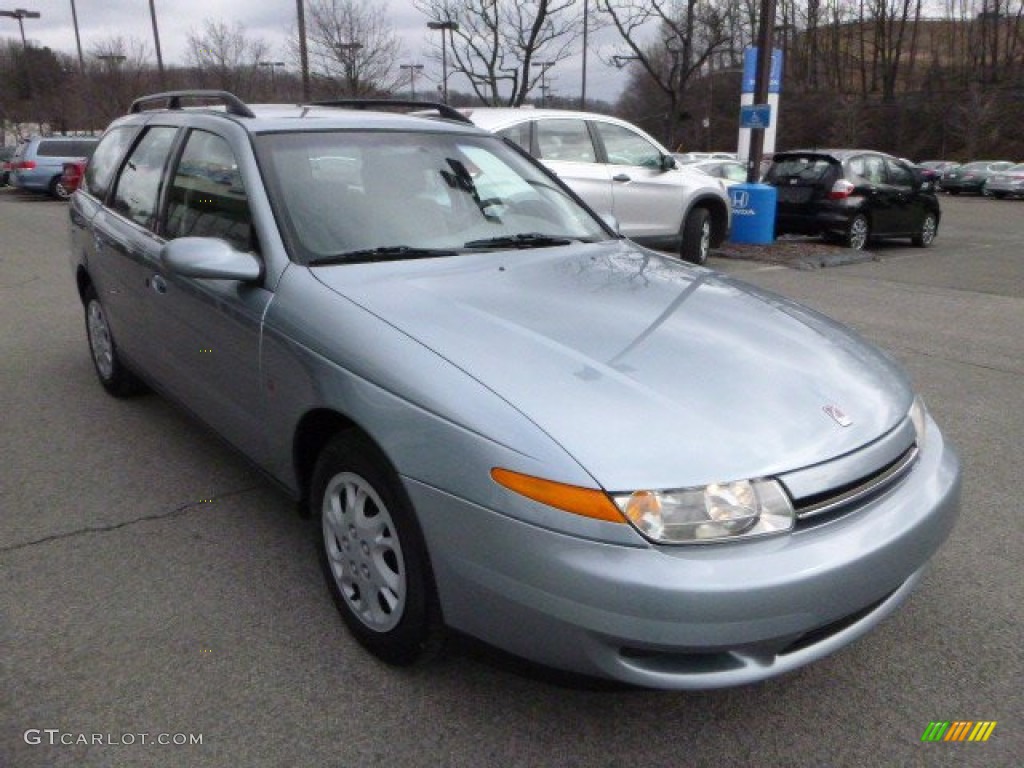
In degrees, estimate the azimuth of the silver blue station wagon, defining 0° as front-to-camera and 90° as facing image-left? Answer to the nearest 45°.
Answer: approximately 315°

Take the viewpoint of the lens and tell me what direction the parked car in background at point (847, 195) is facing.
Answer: facing away from the viewer and to the right of the viewer

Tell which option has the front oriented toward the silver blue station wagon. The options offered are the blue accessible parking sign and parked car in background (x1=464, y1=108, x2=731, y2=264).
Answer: the blue accessible parking sign

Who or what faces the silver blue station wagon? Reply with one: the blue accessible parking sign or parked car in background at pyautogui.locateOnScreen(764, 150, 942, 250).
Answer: the blue accessible parking sign

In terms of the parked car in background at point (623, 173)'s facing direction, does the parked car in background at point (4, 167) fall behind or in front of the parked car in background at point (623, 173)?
behind

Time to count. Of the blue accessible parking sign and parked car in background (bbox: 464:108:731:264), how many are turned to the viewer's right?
1

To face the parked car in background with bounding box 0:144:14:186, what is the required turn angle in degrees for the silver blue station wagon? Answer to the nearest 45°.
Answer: approximately 180°

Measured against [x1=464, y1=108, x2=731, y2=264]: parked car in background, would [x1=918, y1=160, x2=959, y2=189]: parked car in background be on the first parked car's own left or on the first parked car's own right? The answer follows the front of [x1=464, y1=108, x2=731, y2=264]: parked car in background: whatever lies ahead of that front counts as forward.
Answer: on the first parked car's own left

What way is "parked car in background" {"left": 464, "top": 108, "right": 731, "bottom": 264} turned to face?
to the viewer's right

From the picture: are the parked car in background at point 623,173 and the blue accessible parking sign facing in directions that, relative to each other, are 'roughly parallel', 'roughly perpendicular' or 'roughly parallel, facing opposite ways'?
roughly perpendicular

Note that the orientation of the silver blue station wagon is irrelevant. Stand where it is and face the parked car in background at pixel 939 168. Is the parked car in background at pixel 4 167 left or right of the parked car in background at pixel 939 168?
left

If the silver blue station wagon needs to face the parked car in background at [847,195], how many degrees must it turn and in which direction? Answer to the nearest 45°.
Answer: approximately 90° to its left

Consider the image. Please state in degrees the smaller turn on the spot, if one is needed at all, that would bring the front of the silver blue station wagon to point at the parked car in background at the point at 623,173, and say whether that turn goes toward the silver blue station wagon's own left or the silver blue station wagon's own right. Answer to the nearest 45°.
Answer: approximately 135° to the silver blue station wagon's own left
